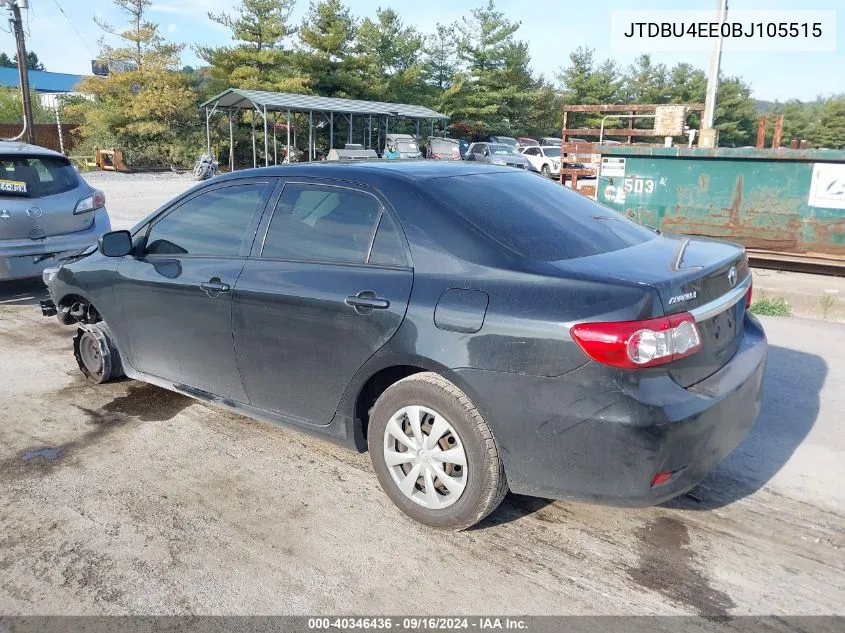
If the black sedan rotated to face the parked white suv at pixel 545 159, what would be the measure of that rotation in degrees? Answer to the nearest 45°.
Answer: approximately 45° to its right

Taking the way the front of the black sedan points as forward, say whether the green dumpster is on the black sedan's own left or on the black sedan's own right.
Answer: on the black sedan's own right

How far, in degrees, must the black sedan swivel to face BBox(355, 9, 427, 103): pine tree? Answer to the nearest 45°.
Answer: approximately 45° to its right

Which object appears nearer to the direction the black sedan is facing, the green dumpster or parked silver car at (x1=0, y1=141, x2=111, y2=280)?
the parked silver car

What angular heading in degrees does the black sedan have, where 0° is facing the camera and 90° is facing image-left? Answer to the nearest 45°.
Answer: approximately 135°

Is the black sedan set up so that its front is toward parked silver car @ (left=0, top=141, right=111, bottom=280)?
yes

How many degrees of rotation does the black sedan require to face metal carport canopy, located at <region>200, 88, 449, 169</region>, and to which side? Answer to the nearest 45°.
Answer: approximately 45° to its right
